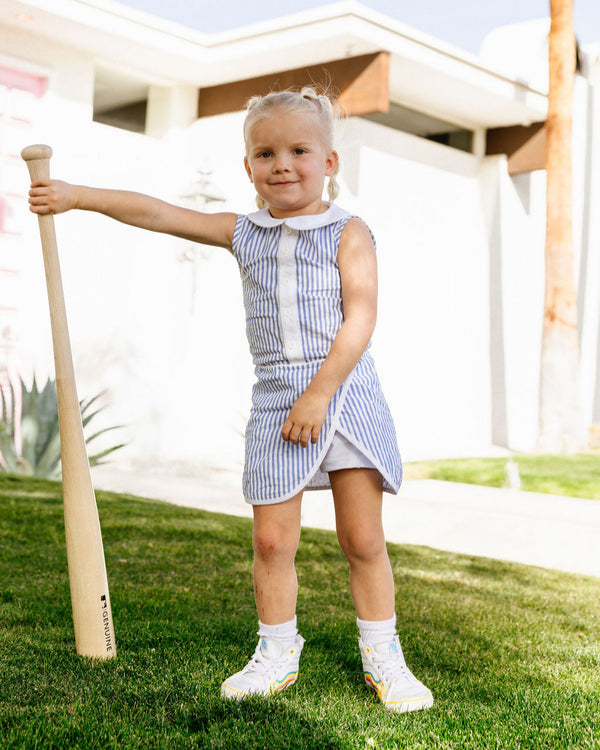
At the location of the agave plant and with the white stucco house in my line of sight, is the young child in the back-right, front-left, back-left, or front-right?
back-right

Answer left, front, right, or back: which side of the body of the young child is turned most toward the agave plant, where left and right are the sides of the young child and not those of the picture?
back

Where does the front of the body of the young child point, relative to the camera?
toward the camera

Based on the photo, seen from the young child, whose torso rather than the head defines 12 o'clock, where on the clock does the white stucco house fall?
The white stucco house is roughly at 6 o'clock from the young child.

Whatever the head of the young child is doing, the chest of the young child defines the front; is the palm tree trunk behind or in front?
behind
